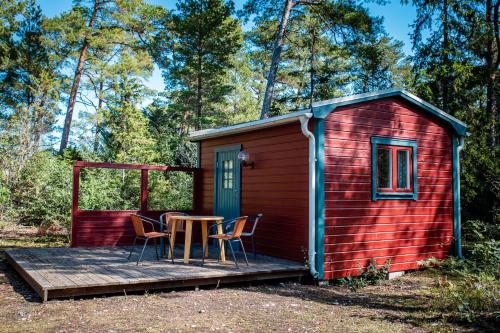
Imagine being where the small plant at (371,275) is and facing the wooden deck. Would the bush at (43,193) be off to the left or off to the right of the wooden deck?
right

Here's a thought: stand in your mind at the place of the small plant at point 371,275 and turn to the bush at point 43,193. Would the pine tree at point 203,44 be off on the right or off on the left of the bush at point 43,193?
right

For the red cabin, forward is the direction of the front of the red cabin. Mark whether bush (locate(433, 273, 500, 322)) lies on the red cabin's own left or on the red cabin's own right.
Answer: on the red cabin's own left

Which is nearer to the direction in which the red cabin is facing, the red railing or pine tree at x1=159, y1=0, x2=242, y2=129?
the red railing

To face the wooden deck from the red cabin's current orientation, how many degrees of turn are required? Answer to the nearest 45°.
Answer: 0° — it already faces it

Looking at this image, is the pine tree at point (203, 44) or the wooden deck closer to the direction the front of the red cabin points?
the wooden deck

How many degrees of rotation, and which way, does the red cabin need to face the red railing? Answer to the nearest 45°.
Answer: approximately 45° to its right

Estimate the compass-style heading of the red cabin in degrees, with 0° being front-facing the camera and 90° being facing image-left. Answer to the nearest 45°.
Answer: approximately 45°

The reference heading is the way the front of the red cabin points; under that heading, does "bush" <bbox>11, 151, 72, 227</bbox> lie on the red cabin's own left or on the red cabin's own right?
on the red cabin's own right
